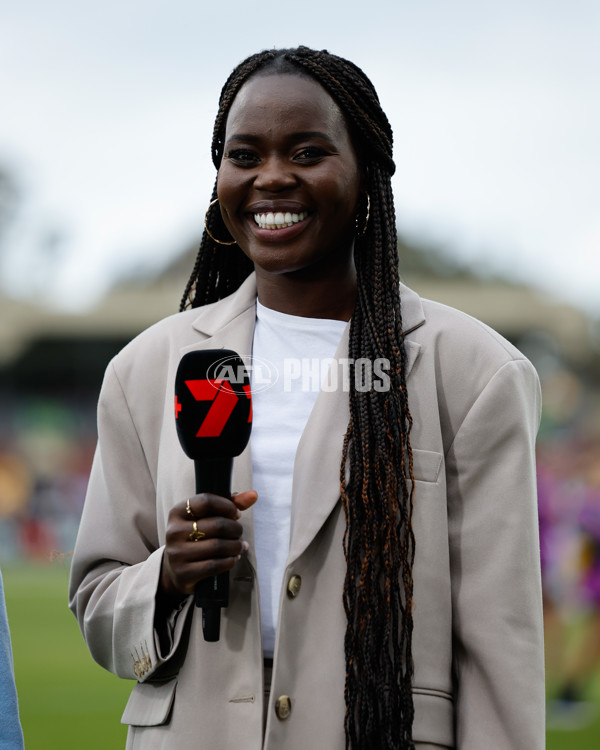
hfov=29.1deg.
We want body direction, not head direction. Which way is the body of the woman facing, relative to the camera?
toward the camera
